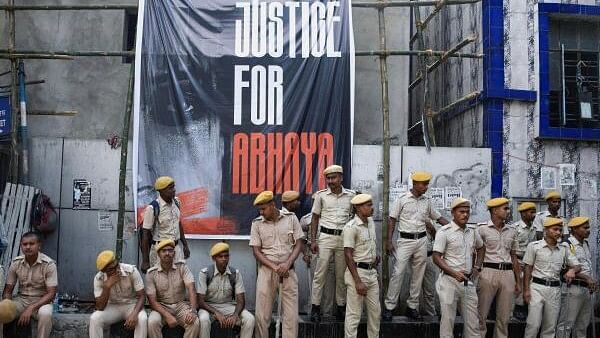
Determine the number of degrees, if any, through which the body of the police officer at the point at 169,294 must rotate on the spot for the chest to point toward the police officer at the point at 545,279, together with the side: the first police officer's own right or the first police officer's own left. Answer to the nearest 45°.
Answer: approximately 90° to the first police officer's own left

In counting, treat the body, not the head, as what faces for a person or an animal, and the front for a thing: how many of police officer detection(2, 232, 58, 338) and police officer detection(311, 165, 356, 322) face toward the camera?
2

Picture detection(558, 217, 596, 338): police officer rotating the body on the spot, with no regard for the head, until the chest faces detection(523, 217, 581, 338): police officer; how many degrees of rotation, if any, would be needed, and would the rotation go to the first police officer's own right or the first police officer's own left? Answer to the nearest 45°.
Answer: approximately 90° to the first police officer's own right
